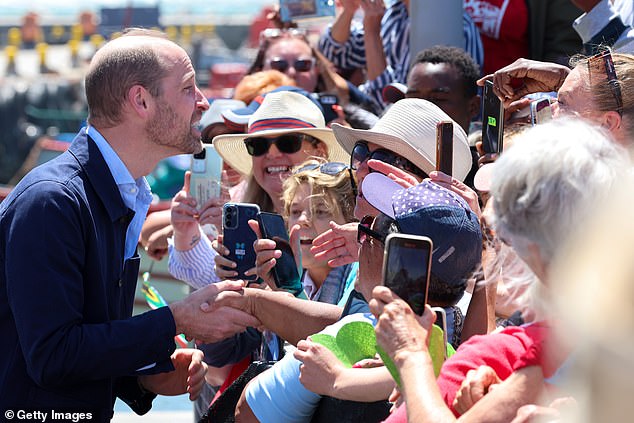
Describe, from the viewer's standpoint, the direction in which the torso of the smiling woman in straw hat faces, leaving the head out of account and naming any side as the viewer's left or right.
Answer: facing the viewer and to the left of the viewer

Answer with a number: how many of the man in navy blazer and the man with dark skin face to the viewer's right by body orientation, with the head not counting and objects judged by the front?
1

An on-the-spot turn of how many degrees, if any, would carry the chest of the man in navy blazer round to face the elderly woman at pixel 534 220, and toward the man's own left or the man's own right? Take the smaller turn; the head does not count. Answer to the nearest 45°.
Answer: approximately 45° to the man's own right

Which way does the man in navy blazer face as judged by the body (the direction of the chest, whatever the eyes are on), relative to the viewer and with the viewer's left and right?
facing to the right of the viewer

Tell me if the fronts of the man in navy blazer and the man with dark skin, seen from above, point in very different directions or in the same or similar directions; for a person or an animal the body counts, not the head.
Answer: very different directions

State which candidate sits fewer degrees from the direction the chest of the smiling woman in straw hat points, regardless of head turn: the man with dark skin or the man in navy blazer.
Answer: the man in navy blazer

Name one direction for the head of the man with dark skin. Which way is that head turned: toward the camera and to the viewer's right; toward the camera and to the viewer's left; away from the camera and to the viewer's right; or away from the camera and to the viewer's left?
toward the camera and to the viewer's left

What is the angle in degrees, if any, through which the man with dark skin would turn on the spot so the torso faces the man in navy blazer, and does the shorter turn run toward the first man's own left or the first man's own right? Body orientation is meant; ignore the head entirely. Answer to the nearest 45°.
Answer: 0° — they already face them

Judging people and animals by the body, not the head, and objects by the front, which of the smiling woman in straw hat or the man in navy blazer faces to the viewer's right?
the man in navy blazer

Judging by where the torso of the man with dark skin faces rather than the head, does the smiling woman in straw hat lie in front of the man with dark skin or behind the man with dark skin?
in front

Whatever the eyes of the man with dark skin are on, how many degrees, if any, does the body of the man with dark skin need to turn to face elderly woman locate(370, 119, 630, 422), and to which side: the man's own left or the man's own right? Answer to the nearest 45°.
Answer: approximately 45° to the man's own left

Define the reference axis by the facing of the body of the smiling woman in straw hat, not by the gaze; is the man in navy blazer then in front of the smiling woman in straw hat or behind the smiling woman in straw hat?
in front

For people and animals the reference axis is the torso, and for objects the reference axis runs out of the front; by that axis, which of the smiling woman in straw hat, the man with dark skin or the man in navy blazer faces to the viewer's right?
the man in navy blazer
